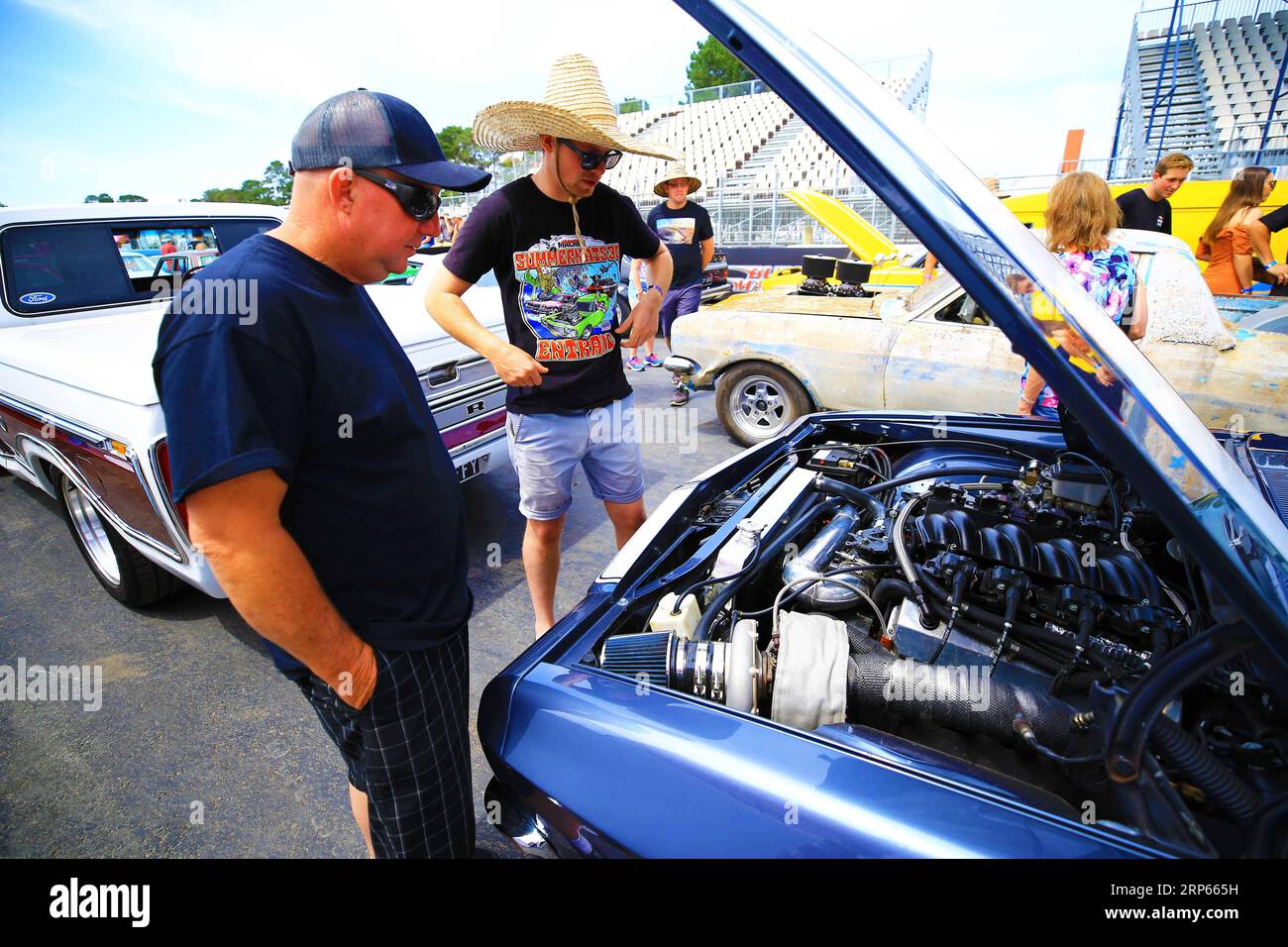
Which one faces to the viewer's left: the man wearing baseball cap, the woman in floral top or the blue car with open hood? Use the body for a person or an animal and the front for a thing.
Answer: the blue car with open hood

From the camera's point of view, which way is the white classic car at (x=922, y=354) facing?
to the viewer's left

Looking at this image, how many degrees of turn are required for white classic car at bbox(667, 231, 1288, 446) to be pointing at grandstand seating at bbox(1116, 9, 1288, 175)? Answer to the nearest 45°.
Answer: approximately 90° to its right

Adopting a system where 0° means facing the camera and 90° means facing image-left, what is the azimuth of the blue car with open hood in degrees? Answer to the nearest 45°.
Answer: approximately 90°

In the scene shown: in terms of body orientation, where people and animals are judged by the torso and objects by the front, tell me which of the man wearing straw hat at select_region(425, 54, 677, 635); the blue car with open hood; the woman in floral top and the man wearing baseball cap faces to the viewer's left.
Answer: the blue car with open hood

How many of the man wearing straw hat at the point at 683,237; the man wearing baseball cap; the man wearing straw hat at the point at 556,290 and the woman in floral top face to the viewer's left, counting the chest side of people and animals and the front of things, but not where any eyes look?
0

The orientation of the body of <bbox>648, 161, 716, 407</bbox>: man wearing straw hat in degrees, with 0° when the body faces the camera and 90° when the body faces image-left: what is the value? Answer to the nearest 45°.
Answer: approximately 0°

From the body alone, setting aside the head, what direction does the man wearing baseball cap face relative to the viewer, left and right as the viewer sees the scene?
facing to the right of the viewer

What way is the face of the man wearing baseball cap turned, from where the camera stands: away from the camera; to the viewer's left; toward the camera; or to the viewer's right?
to the viewer's right

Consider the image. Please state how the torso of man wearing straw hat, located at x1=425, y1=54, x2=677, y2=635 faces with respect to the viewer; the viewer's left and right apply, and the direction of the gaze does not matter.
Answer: facing the viewer and to the right of the viewer

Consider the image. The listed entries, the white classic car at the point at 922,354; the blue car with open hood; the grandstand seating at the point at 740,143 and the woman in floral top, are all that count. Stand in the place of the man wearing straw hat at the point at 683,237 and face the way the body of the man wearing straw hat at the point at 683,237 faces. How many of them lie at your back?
1

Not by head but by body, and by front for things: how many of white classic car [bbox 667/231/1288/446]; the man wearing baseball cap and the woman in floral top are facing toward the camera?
0

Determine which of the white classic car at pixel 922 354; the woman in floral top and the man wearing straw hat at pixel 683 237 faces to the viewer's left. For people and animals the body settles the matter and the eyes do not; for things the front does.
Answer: the white classic car

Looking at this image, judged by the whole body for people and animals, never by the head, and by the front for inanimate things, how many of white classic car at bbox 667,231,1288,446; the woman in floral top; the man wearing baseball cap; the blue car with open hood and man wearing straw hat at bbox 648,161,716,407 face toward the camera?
1
